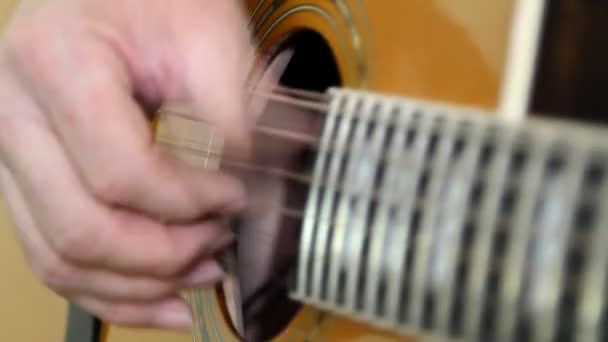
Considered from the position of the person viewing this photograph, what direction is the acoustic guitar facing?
facing the viewer and to the left of the viewer
